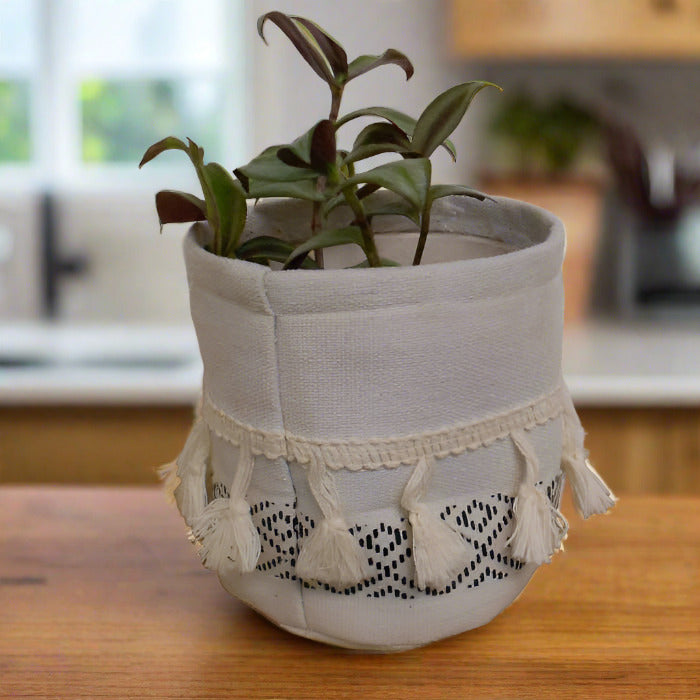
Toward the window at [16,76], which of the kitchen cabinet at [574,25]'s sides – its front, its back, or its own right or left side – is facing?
right

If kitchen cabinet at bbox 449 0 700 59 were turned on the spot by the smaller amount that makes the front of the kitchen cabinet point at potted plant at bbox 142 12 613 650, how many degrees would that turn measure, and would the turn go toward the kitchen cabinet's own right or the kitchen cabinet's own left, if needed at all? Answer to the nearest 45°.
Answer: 0° — it already faces it

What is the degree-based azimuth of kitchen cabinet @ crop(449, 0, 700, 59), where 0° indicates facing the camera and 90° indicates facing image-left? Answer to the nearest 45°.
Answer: approximately 0°

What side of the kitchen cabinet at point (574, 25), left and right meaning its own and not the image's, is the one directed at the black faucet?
right
